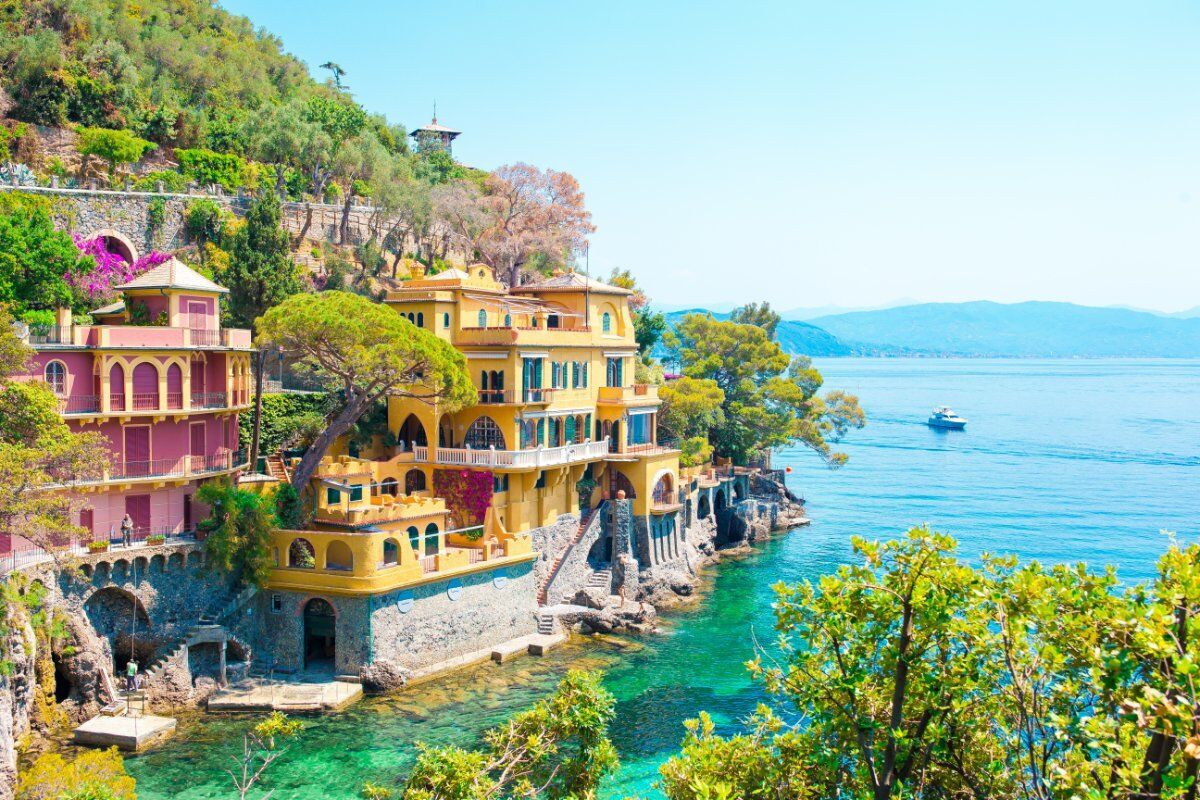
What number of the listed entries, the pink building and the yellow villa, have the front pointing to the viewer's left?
0

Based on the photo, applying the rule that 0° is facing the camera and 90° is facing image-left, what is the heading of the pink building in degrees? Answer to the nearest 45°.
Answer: approximately 0°

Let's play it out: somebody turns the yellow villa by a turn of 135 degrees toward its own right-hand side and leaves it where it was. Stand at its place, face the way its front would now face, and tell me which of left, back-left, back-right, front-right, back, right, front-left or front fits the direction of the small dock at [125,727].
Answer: front-left

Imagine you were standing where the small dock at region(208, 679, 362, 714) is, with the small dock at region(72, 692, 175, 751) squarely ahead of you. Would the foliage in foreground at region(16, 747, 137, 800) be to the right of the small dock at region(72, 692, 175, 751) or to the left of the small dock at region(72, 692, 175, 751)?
left

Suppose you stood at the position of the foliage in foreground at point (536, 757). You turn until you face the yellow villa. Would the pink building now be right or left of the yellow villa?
left

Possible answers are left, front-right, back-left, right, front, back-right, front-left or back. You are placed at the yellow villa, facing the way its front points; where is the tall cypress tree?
back-right

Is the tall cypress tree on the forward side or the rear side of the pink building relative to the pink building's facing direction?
on the rear side

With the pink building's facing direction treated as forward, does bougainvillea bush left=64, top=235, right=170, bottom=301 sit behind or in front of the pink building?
behind

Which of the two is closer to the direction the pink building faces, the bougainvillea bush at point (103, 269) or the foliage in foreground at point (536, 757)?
the foliage in foreground
